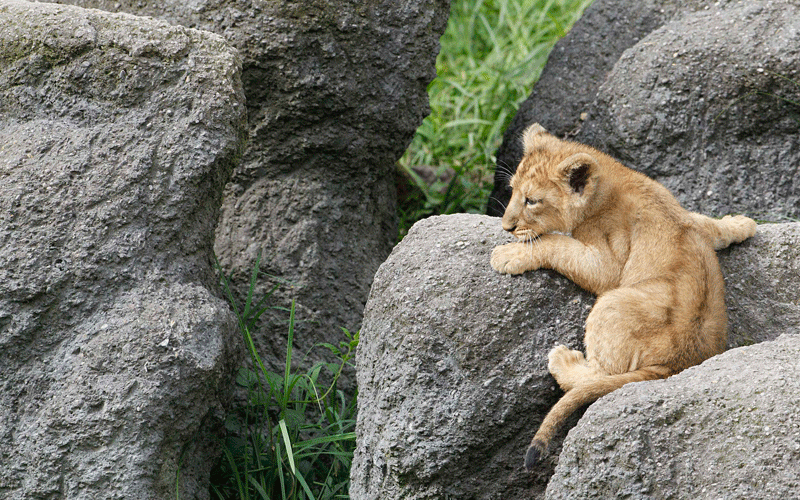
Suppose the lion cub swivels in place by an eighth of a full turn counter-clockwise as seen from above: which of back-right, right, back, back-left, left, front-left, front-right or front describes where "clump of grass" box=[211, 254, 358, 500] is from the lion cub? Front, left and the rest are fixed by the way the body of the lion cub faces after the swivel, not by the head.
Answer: front

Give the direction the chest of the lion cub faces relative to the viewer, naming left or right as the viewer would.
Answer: facing away from the viewer and to the left of the viewer

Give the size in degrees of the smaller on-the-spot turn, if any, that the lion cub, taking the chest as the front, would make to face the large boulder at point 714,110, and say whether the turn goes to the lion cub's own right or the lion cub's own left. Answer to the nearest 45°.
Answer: approximately 45° to the lion cub's own right

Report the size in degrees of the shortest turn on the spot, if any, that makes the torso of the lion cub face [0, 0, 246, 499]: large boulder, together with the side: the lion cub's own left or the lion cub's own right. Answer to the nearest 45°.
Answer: approximately 45° to the lion cub's own left

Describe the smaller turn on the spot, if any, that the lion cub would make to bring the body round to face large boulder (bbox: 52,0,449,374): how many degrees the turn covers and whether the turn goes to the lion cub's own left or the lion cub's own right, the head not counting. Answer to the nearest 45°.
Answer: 0° — it already faces it
